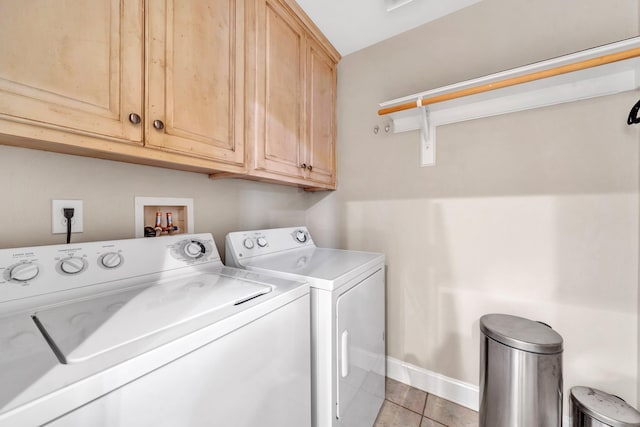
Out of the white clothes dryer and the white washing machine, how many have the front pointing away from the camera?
0

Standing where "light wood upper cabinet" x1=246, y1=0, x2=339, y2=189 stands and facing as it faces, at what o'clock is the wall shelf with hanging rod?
The wall shelf with hanging rod is roughly at 11 o'clock from the light wood upper cabinet.

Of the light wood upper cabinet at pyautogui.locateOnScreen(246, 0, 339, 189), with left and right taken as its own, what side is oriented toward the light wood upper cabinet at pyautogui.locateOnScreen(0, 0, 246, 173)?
right

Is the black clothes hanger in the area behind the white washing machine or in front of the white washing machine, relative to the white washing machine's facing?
in front

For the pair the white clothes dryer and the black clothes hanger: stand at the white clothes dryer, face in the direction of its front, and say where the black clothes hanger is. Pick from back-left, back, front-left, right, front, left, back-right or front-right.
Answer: front-left

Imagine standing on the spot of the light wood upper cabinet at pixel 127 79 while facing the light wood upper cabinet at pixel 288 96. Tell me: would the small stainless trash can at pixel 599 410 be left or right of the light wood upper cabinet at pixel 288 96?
right

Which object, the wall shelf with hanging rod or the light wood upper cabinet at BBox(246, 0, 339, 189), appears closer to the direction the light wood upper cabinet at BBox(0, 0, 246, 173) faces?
the wall shelf with hanging rod

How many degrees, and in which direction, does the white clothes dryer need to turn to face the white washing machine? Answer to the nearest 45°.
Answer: approximately 90° to its right

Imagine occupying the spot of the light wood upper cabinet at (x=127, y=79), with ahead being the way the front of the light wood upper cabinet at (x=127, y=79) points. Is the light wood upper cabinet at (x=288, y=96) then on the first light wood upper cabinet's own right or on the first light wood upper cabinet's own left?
on the first light wood upper cabinet's own left

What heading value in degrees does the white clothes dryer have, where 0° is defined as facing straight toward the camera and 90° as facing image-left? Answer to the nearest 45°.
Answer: approximately 315°
